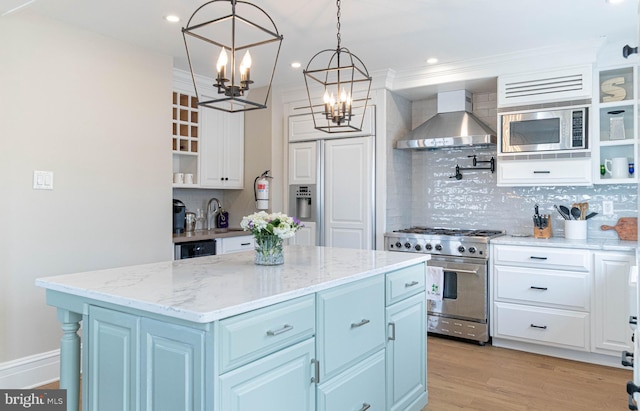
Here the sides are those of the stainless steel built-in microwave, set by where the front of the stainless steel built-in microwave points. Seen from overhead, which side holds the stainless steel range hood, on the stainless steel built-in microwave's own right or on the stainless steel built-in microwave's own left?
on the stainless steel built-in microwave's own right

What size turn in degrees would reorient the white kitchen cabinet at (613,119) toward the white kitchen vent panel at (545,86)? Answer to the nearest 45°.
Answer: approximately 45° to its right

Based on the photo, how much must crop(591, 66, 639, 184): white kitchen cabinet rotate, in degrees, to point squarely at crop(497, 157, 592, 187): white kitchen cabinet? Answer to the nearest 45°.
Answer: approximately 45° to its right

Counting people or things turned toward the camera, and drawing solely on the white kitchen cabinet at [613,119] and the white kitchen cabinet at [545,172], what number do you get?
2

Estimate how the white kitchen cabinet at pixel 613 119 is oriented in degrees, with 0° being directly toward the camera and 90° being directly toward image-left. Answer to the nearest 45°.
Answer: approximately 0°

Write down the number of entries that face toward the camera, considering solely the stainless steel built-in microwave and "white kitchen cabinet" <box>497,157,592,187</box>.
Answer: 2

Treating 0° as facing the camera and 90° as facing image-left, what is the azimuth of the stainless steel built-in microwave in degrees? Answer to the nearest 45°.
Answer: approximately 0°
